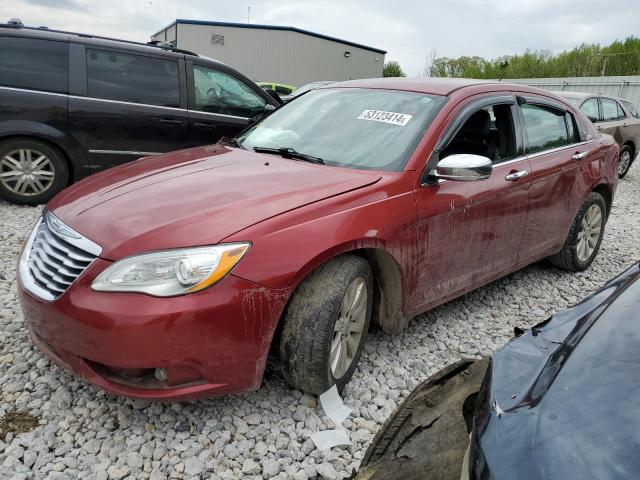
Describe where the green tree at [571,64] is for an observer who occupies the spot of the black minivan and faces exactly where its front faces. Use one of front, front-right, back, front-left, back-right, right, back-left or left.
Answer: front-left

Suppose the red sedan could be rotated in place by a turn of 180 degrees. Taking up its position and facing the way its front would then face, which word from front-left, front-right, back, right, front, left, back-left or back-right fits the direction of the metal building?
front-left

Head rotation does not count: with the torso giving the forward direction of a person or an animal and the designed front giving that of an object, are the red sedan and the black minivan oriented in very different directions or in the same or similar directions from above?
very different directions

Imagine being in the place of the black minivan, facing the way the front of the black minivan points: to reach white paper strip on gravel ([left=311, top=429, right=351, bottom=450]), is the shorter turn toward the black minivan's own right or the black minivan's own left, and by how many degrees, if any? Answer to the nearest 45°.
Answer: approximately 90° to the black minivan's own right

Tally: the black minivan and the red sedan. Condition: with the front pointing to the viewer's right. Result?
1

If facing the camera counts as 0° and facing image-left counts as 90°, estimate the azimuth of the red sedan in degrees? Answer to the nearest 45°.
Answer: approximately 45°

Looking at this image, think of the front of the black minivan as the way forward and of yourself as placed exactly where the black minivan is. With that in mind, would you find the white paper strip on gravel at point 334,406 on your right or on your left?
on your right

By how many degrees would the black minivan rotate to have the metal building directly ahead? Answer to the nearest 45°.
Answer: approximately 90° to its left

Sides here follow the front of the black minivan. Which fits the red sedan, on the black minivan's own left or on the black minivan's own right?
on the black minivan's own right

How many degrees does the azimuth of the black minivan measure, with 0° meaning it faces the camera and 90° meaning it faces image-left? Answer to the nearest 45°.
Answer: approximately 270°

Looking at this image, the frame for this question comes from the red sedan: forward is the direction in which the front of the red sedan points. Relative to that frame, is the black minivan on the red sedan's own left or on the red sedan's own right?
on the red sedan's own right
